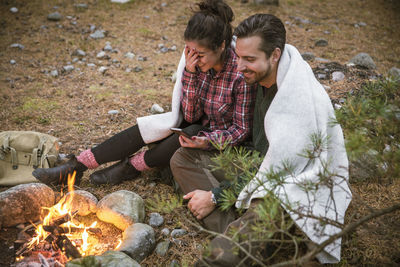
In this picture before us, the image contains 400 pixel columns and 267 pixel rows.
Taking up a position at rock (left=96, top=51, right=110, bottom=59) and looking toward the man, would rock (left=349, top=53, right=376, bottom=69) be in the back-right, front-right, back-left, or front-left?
front-left

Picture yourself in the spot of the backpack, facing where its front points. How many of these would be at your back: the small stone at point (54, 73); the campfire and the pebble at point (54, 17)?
2

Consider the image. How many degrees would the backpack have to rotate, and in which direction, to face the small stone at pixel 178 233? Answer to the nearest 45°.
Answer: approximately 45° to its left

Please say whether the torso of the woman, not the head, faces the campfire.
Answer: yes

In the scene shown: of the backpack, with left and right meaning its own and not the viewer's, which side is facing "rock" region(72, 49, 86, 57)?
back

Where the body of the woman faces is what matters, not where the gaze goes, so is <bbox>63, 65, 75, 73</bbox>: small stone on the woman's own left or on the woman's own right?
on the woman's own right

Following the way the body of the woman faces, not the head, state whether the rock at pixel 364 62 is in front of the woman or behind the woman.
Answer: behind

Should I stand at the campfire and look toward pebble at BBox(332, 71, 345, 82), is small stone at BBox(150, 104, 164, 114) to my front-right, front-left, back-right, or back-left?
front-left

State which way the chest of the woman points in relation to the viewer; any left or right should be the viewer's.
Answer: facing the viewer and to the left of the viewer

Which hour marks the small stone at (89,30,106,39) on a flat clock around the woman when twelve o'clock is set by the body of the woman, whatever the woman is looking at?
The small stone is roughly at 4 o'clock from the woman.

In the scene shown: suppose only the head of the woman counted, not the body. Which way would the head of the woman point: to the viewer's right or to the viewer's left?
to the viewer's left

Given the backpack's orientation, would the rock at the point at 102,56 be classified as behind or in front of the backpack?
behind

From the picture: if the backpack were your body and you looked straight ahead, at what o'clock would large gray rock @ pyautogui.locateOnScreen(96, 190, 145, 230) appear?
The large gray rock is roughly at 11 o'clock from the backpack.

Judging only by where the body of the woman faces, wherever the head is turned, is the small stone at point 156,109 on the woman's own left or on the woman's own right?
on the woman's own right

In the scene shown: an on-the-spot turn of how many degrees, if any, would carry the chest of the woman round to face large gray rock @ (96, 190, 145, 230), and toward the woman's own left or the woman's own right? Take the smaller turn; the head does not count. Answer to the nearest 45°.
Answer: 0° — they already face it

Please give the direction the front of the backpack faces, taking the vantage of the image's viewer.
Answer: facing the viewer

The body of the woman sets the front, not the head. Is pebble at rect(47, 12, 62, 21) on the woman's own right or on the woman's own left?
on the woman's own right
